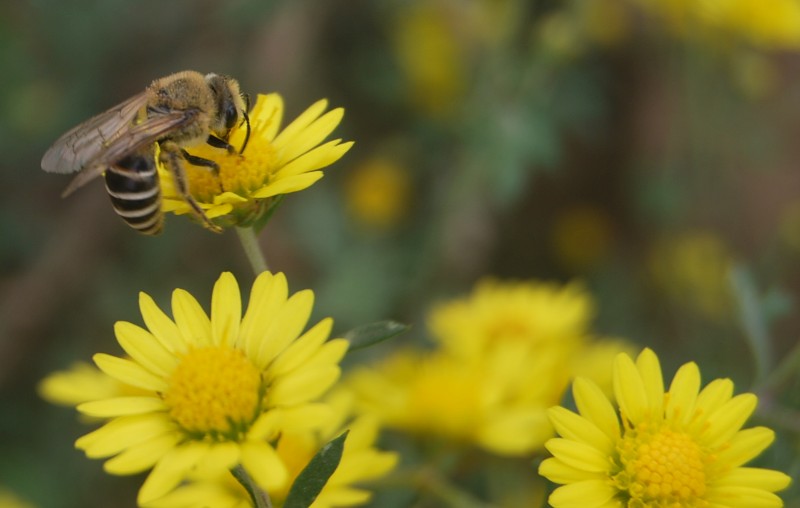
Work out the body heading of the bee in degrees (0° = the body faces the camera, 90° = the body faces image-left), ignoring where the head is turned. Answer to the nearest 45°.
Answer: approximately 270°

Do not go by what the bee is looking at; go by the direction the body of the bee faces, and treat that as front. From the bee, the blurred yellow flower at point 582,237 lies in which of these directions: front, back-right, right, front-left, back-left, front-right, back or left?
front-left

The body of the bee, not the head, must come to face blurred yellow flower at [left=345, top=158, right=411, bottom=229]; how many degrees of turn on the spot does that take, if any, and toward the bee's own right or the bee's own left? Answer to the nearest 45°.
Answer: approximately 45° to the bee's own left

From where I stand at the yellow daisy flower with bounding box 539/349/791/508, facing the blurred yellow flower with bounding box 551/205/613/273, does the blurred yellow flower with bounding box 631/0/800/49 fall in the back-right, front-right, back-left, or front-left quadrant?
front-right

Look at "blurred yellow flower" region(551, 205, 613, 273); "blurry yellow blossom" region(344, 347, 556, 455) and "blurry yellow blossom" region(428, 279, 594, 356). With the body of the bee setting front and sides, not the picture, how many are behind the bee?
0

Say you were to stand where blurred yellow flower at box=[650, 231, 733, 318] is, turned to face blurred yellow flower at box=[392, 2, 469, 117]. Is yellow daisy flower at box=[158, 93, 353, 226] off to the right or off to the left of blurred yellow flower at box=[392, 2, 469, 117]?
left

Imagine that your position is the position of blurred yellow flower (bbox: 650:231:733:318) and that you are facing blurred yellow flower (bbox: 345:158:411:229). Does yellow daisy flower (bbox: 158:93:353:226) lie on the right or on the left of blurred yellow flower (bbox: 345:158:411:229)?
left

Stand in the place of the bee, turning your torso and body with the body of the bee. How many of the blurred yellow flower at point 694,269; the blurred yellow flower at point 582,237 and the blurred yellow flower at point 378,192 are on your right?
0

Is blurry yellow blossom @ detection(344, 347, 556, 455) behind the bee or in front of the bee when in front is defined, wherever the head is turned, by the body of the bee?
in front

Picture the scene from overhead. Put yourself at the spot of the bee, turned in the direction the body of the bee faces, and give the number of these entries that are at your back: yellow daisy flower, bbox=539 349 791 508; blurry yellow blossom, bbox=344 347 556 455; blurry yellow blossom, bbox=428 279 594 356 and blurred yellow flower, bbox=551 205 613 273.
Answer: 0

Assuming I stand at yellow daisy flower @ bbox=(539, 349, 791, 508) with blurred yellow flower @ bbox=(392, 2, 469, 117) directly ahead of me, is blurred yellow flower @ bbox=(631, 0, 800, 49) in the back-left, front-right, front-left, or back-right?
front-right

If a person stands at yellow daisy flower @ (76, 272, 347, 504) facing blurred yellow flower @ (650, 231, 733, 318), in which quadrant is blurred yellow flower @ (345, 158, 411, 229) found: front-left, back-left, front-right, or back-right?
front-left
